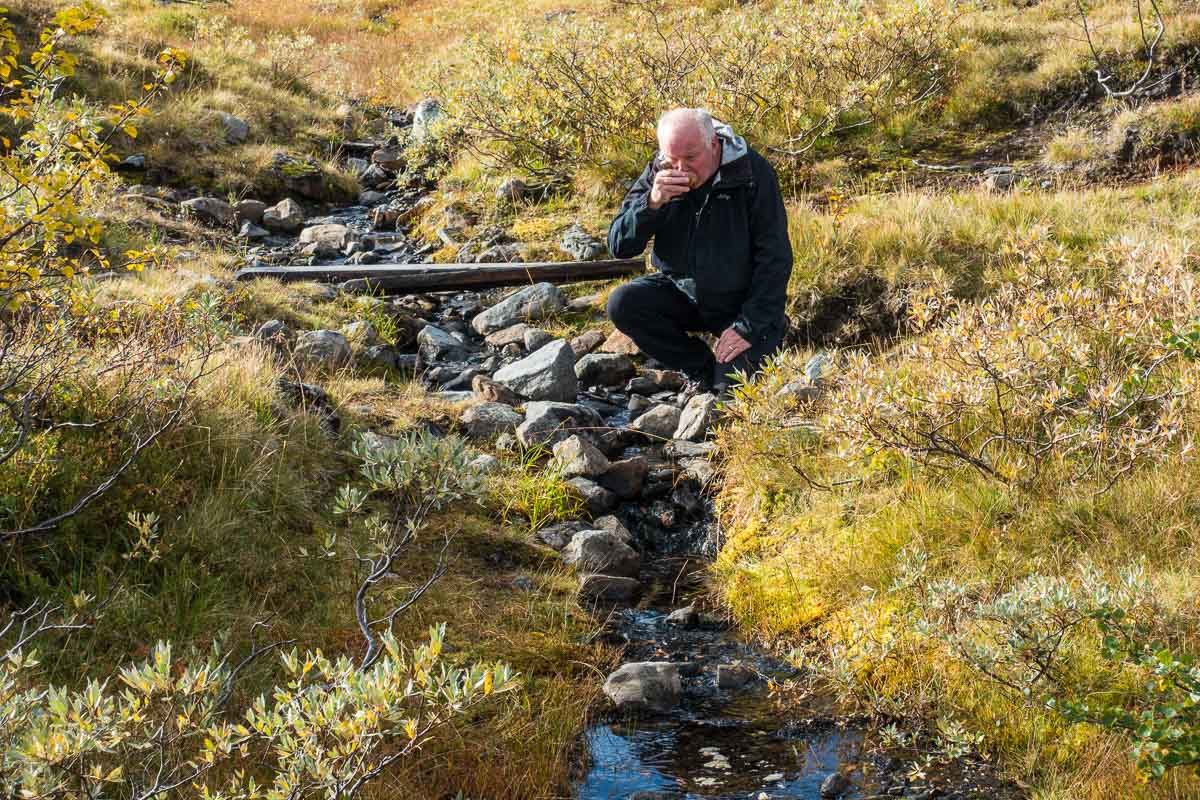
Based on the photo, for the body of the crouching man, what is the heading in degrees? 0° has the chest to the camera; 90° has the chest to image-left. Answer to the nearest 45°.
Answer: approximately 45°

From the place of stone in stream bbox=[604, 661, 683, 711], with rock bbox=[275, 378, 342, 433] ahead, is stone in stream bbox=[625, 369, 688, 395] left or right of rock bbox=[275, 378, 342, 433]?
right

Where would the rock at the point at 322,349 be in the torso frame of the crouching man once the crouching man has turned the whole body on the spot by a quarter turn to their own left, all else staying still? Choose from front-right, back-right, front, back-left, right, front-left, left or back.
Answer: back-right

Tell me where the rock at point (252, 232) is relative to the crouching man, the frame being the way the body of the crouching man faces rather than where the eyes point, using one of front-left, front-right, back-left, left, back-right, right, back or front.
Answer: right

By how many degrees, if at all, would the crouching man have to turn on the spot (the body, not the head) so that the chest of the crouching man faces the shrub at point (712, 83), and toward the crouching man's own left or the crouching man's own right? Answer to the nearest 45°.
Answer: approximately 135° to the crouching man's own right

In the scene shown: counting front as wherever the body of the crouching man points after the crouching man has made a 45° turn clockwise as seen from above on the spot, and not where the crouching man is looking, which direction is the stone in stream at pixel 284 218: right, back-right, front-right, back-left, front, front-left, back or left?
front-right

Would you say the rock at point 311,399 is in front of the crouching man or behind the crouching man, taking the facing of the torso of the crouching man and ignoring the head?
in front

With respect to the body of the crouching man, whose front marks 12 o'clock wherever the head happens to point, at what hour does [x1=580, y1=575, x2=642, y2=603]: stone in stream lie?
The stone in stream is roughly at 11 o'clock from the crouching man.

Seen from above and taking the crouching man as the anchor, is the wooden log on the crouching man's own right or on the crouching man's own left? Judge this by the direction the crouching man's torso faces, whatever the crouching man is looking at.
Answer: on the crouching man's own right

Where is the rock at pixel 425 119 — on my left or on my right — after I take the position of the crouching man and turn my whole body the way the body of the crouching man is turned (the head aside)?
on my right

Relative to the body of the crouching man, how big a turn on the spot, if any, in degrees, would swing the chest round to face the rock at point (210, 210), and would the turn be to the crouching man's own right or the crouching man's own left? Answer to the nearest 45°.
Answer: approximately 90° to the crouching man's own right

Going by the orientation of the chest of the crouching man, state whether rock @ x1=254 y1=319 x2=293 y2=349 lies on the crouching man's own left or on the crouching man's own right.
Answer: on the crouching man's own right
